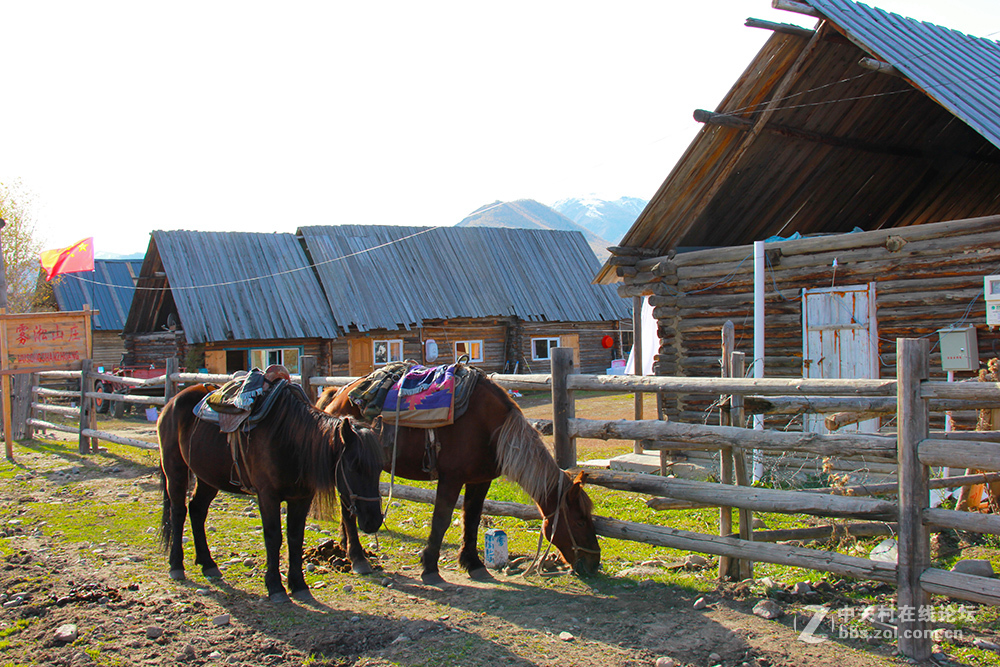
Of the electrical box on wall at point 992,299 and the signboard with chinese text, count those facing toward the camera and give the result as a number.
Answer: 2

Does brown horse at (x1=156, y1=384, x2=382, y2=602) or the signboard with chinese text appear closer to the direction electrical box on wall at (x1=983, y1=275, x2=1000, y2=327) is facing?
the brown horse

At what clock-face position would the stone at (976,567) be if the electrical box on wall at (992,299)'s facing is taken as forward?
The stone is roughly at 12 o'clock from the electrical box on wall.

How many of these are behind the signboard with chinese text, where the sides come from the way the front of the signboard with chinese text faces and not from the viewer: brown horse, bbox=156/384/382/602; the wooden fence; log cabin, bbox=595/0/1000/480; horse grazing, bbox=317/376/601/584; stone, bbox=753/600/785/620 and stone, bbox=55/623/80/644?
0

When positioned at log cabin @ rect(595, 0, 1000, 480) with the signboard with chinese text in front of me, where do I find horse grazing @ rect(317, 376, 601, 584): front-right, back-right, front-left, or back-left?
front-left

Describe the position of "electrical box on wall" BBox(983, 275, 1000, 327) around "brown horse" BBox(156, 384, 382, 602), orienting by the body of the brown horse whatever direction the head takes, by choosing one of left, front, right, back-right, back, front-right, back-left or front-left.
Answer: front-left

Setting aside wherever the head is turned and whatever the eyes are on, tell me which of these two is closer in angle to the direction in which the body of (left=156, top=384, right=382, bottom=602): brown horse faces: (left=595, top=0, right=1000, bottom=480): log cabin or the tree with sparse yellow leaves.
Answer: the log cabin

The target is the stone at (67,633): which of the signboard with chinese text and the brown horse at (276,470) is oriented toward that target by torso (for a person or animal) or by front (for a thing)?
the signboard with chinese text

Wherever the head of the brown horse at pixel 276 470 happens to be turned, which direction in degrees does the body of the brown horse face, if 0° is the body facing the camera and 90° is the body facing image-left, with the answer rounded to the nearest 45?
approximately 315°

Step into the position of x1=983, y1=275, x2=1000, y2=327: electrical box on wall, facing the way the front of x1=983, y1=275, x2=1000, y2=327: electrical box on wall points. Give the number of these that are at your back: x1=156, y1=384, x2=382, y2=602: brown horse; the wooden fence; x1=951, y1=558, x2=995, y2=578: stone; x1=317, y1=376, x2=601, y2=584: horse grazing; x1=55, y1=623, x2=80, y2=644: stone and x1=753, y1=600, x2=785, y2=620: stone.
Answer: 0

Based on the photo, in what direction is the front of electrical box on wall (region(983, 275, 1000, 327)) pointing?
toward the camera

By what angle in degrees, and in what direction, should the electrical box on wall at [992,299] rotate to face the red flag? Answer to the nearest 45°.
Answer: approximately 90° to its right

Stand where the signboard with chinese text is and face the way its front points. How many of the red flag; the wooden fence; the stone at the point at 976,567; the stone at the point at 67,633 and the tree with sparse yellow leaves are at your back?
2

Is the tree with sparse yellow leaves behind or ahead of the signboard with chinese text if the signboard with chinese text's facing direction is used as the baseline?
behind
